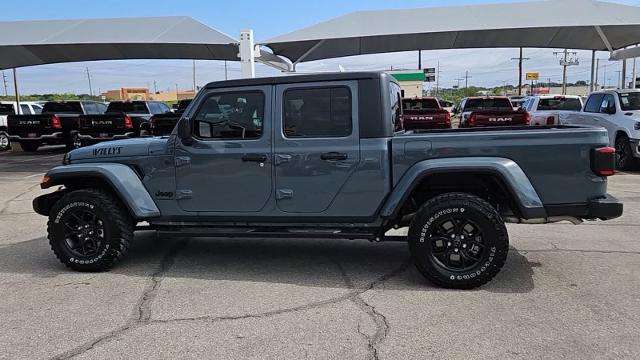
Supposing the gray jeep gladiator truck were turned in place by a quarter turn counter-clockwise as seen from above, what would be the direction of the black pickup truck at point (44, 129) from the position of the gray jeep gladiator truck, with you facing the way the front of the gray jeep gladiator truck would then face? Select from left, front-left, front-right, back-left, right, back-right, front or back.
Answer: back-right

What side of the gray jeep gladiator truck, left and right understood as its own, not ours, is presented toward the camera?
left

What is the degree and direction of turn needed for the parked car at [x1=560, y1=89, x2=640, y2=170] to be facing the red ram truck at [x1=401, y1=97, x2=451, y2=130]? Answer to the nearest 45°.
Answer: approximately 135° to its right

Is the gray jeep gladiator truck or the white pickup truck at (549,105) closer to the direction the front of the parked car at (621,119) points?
the gray jeep gladiator truck

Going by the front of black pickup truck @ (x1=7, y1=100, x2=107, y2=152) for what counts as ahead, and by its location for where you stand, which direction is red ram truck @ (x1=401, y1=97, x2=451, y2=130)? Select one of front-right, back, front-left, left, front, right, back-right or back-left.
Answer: right

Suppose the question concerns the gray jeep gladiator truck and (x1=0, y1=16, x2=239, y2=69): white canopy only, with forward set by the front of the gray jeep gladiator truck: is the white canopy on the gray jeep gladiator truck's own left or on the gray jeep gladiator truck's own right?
on the gray jeep gladiator truck's own right

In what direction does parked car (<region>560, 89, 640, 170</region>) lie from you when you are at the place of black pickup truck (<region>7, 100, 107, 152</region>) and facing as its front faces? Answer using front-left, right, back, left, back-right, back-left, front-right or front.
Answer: right

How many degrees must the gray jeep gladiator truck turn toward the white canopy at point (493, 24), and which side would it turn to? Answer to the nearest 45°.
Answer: approximately 135° to its right

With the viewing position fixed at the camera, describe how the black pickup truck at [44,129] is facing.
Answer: facing away from the viewer and to the right of the viewer

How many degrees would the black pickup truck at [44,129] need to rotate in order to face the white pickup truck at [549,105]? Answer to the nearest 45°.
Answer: approximately 90° to its right
